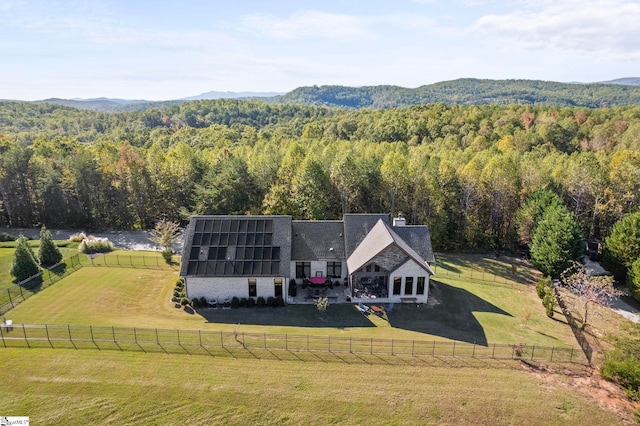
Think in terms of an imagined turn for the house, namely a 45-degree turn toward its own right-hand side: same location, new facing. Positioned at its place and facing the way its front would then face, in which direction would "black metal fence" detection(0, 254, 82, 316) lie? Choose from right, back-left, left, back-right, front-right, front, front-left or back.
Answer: back-left

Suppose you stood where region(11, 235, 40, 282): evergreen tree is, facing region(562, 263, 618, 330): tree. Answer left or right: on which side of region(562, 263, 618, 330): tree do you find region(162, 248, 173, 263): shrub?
left

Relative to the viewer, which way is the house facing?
away from the camera

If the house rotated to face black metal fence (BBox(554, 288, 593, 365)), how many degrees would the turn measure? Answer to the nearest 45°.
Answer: approximately 90° to its right

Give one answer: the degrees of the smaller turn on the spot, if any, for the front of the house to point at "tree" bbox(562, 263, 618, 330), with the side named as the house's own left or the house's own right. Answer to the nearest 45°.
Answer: approximately 90° to the house's own right

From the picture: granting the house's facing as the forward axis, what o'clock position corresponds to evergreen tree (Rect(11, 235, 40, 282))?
The evergreen tree is roughly at 9 o'clock from the house.

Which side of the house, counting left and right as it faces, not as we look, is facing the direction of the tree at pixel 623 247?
right

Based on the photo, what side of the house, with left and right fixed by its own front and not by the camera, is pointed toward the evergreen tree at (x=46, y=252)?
left

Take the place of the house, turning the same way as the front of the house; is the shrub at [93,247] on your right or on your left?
on your left
